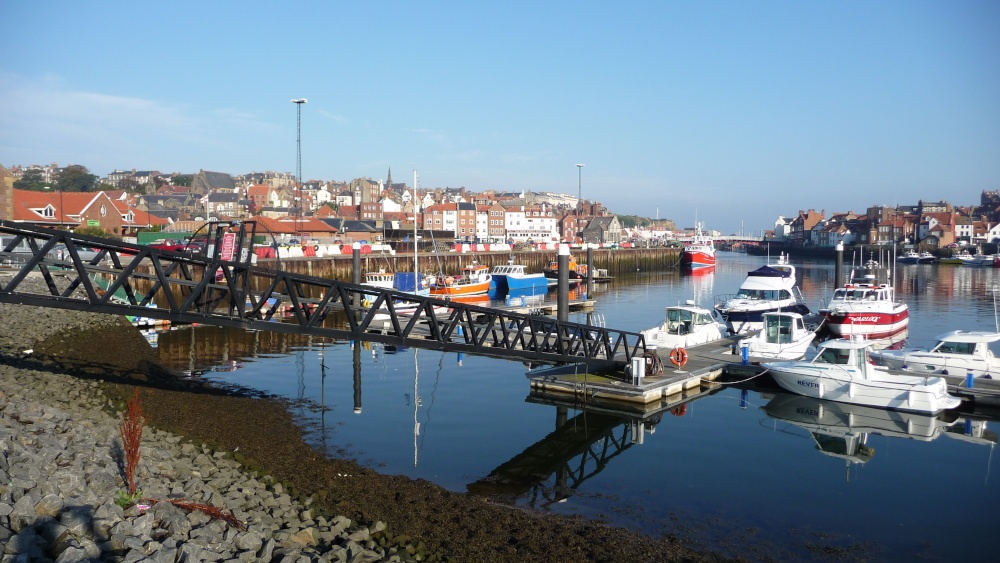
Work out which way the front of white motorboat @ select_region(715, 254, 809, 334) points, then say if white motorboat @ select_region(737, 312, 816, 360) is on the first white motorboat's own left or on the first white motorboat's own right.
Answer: on the first white motorboat's own left

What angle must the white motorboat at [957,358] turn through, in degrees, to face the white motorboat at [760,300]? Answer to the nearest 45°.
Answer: approximately 45° to its right

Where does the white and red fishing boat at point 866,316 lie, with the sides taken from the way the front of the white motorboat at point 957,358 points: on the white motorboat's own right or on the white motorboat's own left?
on the white motorboat's own right

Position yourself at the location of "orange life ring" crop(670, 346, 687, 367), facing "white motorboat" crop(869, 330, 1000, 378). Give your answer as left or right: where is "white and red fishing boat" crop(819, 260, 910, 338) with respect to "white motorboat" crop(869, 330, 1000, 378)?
left

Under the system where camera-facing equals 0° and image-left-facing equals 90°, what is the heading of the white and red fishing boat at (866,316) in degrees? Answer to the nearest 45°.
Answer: approximately 45°

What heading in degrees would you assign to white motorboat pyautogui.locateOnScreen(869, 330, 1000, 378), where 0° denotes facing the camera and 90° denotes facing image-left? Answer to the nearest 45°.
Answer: approximately 90°
